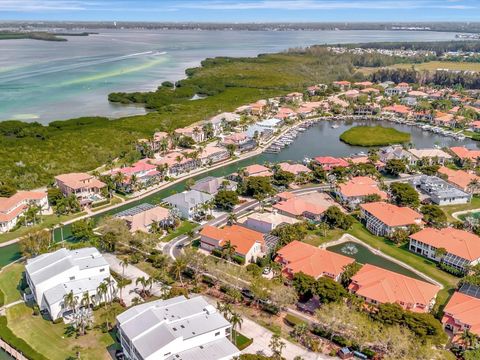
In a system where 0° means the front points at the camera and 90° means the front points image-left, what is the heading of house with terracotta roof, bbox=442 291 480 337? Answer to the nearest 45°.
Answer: approximately 45°

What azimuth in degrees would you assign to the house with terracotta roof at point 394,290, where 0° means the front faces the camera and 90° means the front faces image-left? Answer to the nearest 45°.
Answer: approximately 45°

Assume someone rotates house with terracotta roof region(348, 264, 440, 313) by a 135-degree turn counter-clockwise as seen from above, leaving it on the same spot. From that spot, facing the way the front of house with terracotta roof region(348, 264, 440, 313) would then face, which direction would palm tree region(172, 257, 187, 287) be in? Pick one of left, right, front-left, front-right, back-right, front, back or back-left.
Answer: back

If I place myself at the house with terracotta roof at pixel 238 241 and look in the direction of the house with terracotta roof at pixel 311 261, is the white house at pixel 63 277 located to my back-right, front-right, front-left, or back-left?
back-right

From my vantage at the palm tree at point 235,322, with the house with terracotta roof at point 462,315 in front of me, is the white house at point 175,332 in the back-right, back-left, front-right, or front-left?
back-right

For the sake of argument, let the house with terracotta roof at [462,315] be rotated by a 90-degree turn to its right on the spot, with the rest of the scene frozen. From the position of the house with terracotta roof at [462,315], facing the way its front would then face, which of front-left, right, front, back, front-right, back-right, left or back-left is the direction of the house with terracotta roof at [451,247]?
front-right

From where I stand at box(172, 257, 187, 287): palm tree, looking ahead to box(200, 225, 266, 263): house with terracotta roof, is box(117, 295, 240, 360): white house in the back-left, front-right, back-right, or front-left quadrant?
back-right
